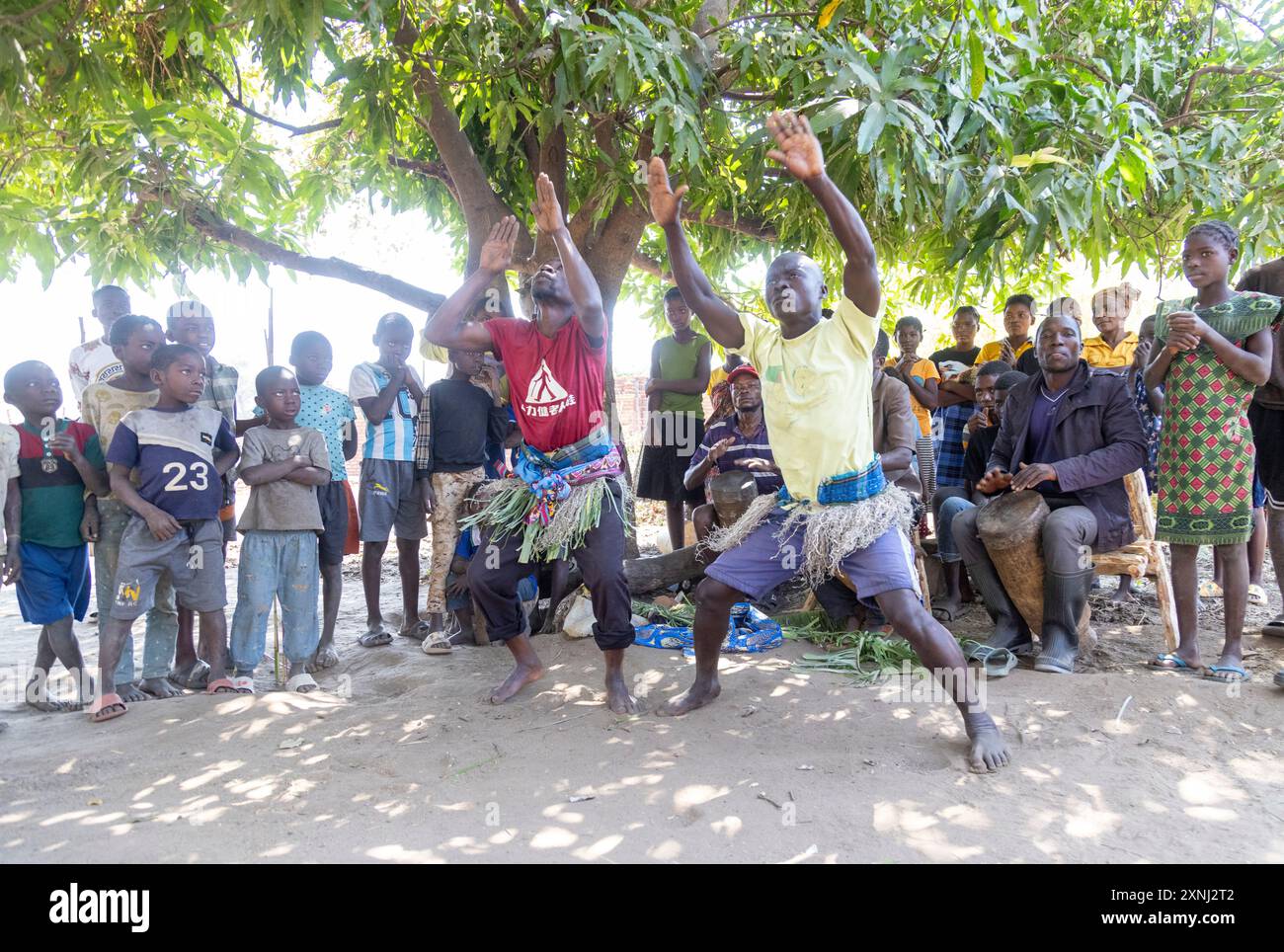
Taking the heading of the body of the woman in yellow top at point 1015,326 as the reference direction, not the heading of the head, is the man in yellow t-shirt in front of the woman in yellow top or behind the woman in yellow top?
in front

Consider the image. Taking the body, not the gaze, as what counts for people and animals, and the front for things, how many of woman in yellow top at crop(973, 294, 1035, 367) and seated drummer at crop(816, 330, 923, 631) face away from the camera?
0

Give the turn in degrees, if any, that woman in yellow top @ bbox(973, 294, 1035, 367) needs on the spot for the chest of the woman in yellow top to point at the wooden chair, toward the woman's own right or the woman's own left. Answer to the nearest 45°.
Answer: approximately 45° to the woman's own left
